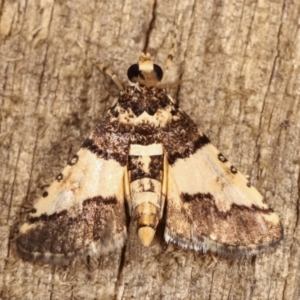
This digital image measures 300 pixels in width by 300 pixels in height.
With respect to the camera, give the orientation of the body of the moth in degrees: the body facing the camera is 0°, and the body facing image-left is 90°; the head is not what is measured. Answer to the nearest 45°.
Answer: approximately 180°
